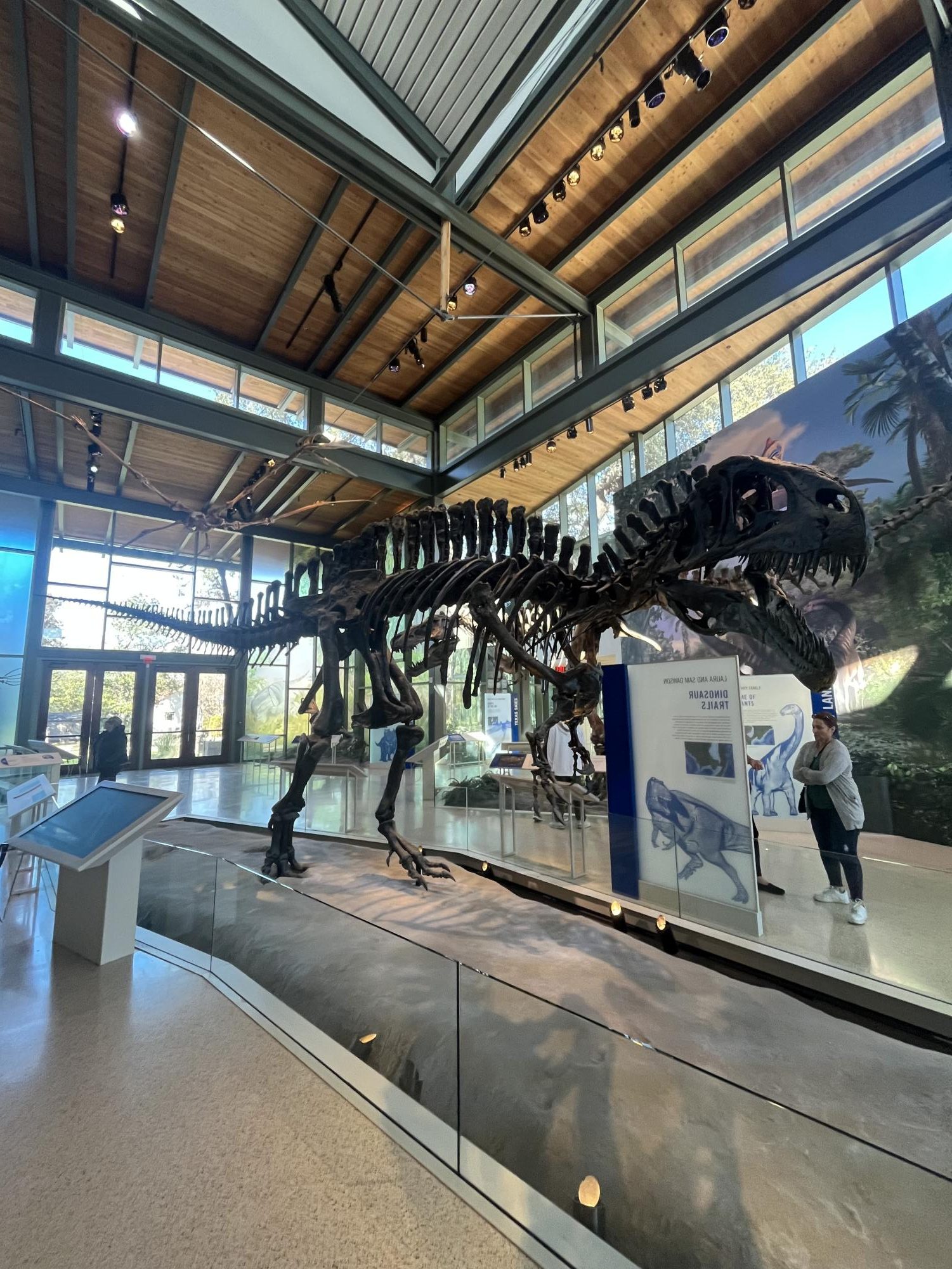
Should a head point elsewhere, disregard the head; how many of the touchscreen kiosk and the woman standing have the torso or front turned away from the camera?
0

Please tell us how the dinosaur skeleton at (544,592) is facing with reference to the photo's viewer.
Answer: facing the viewer and to the right of the viewer

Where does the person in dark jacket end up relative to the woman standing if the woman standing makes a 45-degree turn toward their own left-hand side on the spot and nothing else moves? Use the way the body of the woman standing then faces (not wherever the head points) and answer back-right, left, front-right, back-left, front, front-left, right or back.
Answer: right

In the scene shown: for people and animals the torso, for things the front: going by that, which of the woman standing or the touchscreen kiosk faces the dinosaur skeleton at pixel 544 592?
the woman standing

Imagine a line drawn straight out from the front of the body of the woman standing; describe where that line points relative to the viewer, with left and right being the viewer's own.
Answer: facing the viewer and to the left of the viewer

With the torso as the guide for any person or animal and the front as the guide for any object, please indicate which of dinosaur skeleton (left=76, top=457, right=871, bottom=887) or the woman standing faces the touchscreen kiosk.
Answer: the woman standing

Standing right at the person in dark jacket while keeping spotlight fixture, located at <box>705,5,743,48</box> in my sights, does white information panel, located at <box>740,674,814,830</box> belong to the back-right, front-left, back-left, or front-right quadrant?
front-left

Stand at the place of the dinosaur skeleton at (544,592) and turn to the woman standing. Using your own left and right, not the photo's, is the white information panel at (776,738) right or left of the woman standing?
left

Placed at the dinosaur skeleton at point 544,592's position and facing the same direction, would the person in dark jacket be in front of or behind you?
behind

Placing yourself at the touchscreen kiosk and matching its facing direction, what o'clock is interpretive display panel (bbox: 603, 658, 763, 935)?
The interpretive display panel is roughly at 8 o'clock from the touchscreen kiosk.

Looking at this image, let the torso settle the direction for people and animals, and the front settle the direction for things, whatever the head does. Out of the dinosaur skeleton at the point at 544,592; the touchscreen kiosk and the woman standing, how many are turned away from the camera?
0

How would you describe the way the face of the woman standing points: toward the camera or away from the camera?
toward the camera
